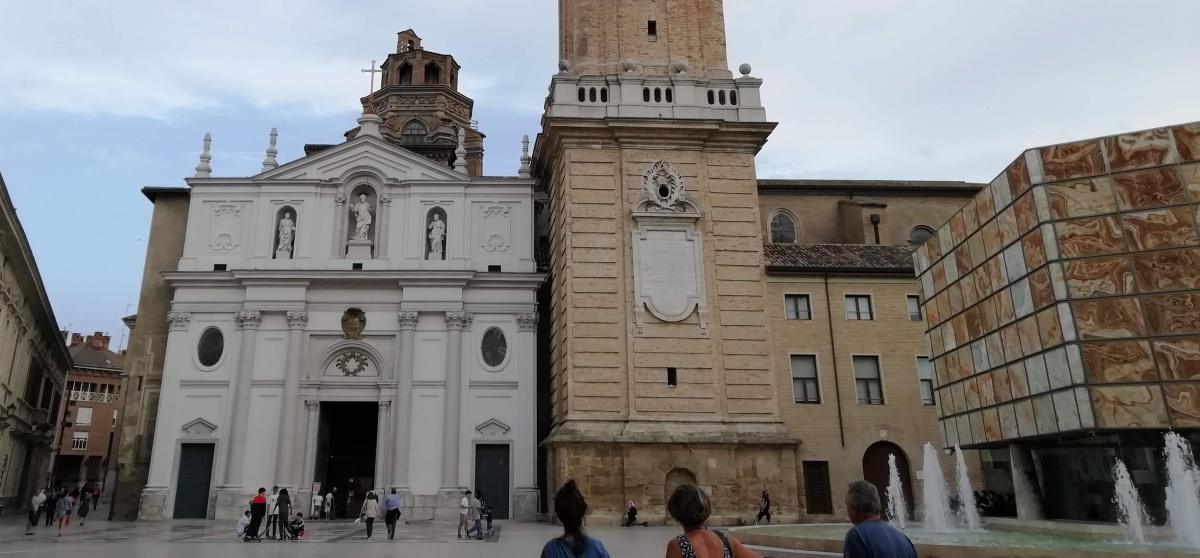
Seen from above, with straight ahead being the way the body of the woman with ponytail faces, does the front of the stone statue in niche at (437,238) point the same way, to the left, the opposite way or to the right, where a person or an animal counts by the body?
the opposite way

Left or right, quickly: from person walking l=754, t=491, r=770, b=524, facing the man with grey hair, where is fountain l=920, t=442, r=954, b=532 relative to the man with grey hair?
left

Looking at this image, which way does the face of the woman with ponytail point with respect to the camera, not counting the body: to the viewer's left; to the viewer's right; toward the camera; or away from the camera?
away from the camera

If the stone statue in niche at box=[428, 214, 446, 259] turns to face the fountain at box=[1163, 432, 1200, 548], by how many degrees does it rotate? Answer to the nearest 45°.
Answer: approximately 45° to its left

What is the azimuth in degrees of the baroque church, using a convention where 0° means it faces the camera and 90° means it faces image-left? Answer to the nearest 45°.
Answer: approximately 0°

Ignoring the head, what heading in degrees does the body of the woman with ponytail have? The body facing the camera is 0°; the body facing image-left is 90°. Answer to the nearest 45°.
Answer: approximately 180°
